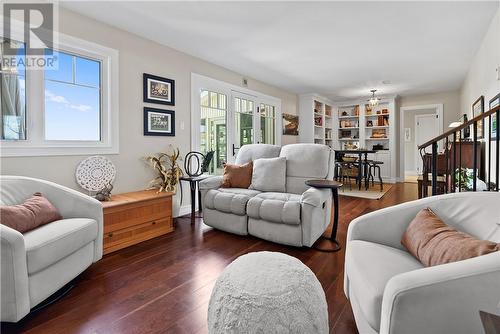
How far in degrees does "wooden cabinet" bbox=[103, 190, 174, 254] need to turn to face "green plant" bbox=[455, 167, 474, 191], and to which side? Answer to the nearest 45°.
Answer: approximately 45° to its left

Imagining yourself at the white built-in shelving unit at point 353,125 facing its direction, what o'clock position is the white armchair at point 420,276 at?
The white armchair is roughly at 12 o'clock from the white built-in shelving unit.

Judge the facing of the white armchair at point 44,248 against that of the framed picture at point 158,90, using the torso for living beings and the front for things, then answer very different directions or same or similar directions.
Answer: same or similar directions

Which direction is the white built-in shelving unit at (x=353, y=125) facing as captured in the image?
toward the camera

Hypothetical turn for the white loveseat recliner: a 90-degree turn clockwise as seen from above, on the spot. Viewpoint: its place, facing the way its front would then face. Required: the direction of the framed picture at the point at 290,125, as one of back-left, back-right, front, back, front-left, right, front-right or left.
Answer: front-right

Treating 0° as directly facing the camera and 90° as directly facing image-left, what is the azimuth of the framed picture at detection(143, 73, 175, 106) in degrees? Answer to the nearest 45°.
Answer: approximately 315°

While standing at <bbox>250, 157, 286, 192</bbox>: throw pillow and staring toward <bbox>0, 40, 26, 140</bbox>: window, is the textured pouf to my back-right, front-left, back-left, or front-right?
front-left

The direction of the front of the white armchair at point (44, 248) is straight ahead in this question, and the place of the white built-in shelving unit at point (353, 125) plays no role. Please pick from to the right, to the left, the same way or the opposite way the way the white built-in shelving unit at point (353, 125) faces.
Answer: to the right

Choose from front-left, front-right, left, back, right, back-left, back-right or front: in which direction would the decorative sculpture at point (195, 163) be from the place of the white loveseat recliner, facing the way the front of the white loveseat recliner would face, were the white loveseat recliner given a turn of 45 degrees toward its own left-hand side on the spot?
back-right

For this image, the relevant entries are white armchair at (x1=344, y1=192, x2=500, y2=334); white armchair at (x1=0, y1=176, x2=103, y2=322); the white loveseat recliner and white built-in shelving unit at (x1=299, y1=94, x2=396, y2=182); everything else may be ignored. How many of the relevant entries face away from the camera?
0

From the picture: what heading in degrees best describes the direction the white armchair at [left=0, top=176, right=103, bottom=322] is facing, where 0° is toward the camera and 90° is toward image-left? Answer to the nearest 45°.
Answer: approximately 315°
